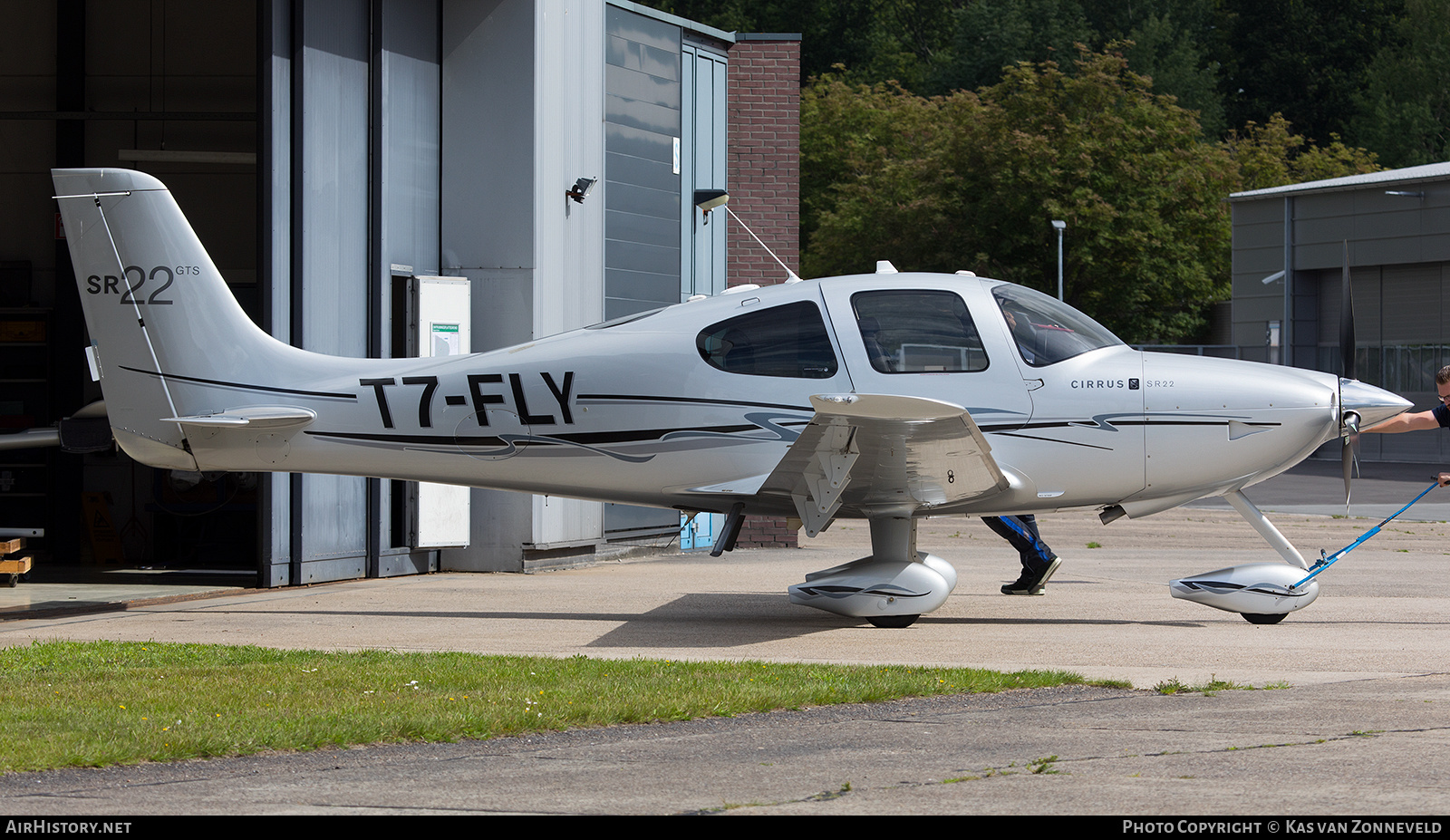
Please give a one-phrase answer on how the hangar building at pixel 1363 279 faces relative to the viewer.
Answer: facing the viewer and to the left of the viewer

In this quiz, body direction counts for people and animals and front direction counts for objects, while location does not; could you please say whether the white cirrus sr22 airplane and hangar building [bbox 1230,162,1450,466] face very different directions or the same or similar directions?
very different directions

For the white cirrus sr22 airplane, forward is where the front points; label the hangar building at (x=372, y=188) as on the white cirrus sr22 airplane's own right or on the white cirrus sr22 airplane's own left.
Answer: on the white cirrus sr22 airplane's own left

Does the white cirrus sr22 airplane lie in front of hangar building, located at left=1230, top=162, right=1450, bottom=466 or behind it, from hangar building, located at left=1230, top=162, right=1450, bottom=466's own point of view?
in front

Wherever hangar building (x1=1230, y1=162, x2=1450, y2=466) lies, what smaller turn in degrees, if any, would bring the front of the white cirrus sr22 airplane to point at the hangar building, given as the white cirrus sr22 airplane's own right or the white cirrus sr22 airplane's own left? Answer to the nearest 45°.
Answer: approximately 45° to the white cirrus sr22 airplane's own left

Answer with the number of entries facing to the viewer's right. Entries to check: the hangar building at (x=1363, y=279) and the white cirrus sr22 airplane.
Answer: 1

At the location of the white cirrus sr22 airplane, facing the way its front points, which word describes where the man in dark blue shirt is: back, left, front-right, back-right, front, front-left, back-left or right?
front

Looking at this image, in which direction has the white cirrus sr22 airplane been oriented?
to the viewer's right

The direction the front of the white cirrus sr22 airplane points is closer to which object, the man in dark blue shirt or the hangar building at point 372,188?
the man in dark blue shirt
